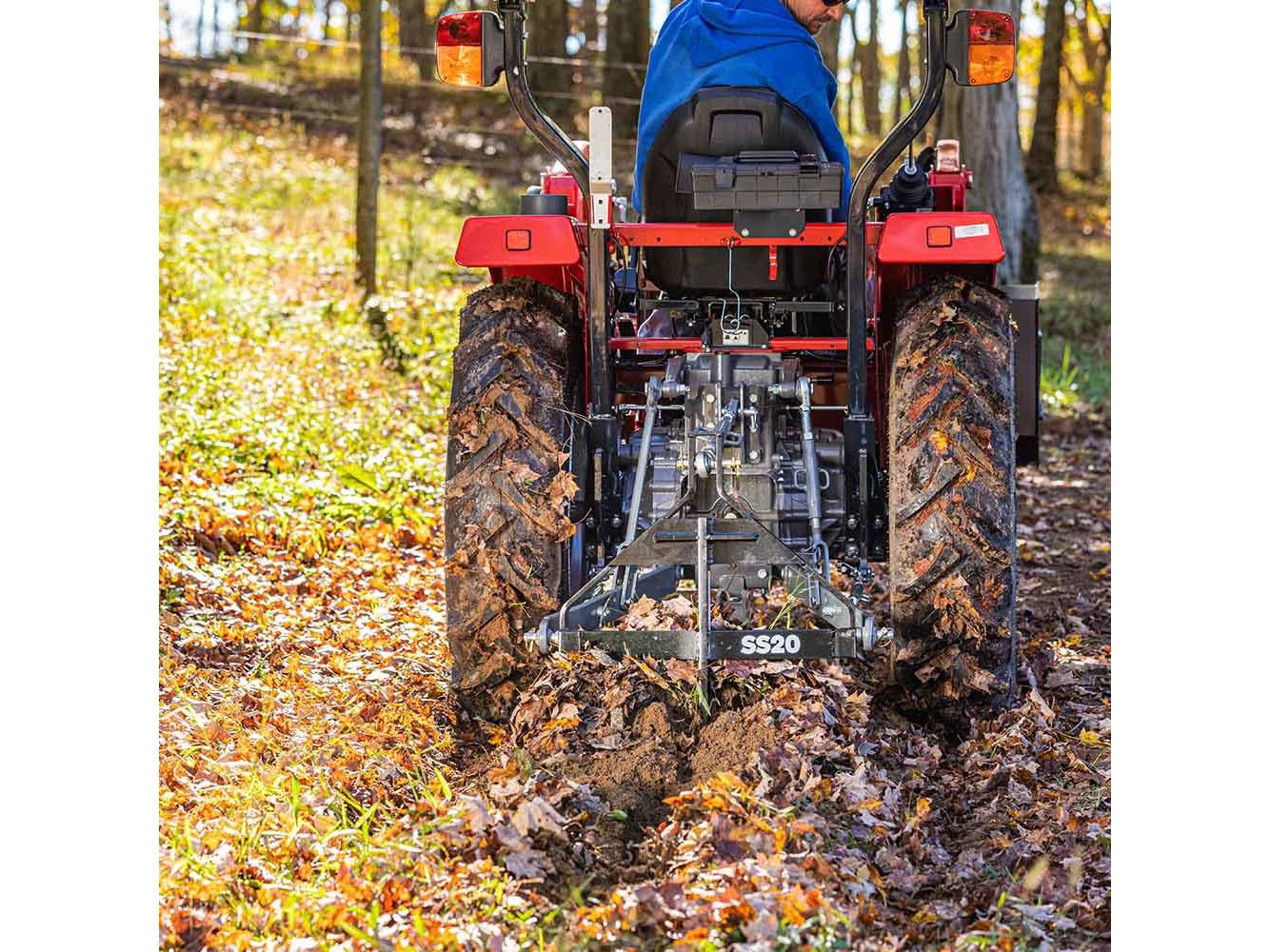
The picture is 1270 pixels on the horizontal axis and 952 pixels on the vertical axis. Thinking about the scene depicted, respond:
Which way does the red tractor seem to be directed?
away from the camera

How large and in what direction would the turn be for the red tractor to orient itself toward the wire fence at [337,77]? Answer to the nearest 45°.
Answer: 0° — it already faces it

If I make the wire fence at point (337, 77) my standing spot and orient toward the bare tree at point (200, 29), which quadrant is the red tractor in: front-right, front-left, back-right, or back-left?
back-left

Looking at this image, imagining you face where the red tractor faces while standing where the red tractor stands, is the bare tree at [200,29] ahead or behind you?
ahead
